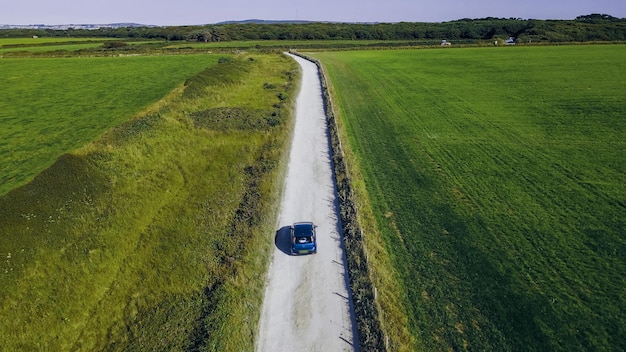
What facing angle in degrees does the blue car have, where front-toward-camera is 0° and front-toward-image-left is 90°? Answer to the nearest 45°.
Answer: approximately 180°
